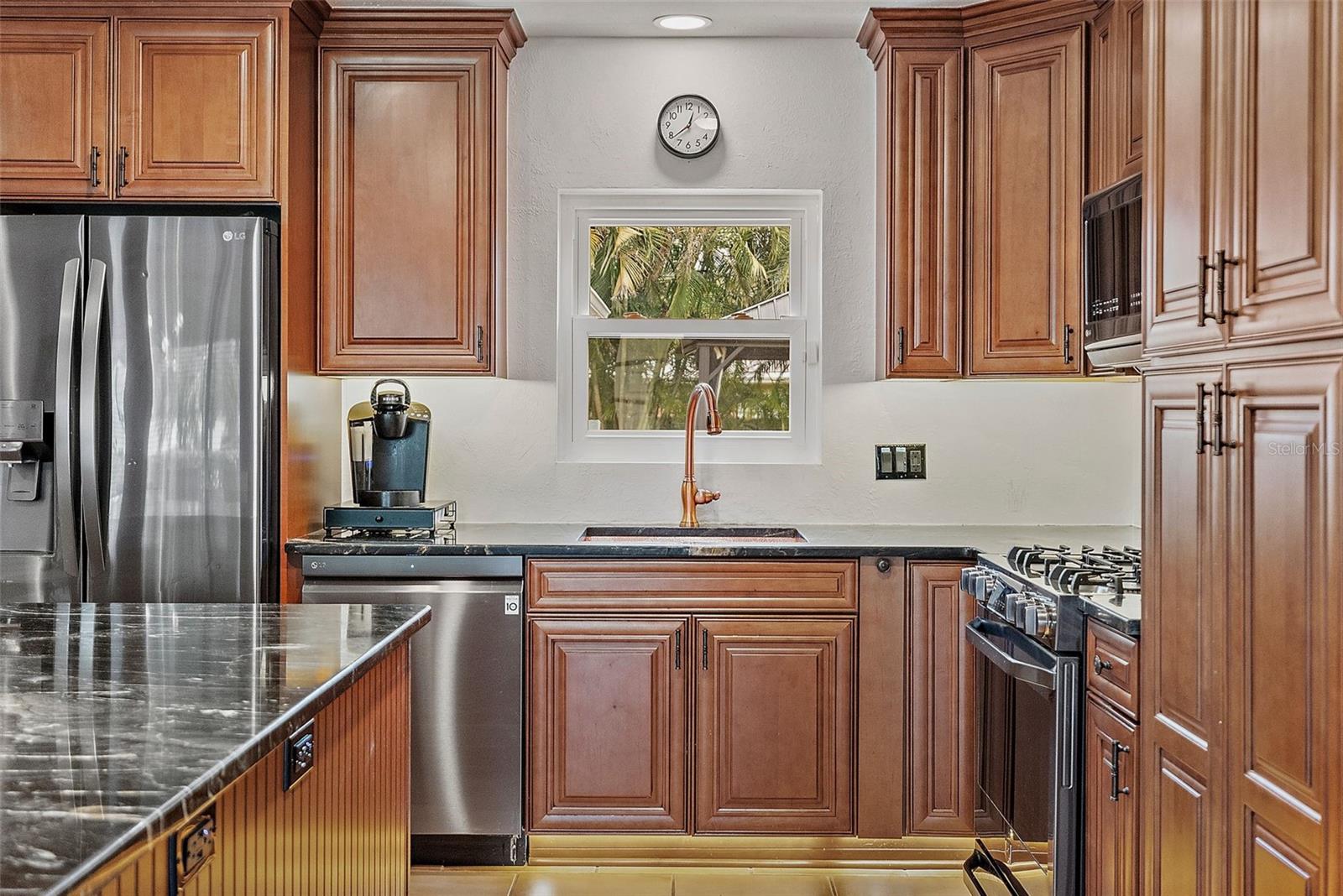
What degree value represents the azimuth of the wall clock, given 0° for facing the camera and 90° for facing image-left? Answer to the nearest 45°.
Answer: approximately 0°

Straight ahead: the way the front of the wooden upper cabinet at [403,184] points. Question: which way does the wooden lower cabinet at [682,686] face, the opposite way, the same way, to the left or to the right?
the same way

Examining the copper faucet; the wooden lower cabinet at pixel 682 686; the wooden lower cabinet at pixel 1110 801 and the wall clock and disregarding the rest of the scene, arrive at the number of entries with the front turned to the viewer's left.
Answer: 1

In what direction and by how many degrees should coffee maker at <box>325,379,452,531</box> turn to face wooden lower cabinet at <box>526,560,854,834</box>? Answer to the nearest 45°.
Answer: approximately 45° to its left

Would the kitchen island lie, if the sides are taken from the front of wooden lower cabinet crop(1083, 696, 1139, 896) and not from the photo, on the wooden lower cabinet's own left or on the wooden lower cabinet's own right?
on the wooden lower cabinet's own left

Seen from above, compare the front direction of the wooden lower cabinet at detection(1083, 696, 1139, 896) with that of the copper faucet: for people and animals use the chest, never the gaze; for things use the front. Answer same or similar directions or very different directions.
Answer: very different directions

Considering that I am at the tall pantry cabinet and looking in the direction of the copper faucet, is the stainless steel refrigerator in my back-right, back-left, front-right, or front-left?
front-left

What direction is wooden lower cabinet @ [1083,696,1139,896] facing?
to the viewer's left

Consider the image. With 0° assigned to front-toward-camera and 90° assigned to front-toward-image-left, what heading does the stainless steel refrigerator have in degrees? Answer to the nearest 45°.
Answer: approximately 0°

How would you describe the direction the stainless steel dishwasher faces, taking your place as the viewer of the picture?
facing the viewer

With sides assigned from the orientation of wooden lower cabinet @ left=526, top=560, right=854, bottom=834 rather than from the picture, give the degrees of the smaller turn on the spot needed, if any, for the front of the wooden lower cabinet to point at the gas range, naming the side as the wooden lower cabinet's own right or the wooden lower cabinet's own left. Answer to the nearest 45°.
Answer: approximately 45° to the wooden lower cabinet's own left

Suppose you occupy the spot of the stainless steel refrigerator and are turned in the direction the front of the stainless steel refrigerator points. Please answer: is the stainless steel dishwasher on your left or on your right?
on your left

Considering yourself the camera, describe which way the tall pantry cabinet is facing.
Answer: facing the viewer and to the left of the viewer

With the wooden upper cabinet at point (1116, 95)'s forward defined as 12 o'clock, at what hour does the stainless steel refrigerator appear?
The stainless steel refrigerator is roughly at 11 o'clock from the wooden upper cabinet.

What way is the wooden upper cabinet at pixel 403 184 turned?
toward the camera

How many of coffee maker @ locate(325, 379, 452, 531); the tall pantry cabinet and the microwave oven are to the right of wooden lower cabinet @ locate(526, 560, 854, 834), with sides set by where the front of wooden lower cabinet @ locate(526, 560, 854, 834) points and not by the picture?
1

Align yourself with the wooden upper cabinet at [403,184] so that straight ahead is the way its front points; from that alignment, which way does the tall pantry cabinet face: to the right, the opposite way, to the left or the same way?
to the right

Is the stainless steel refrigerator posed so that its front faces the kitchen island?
yes
